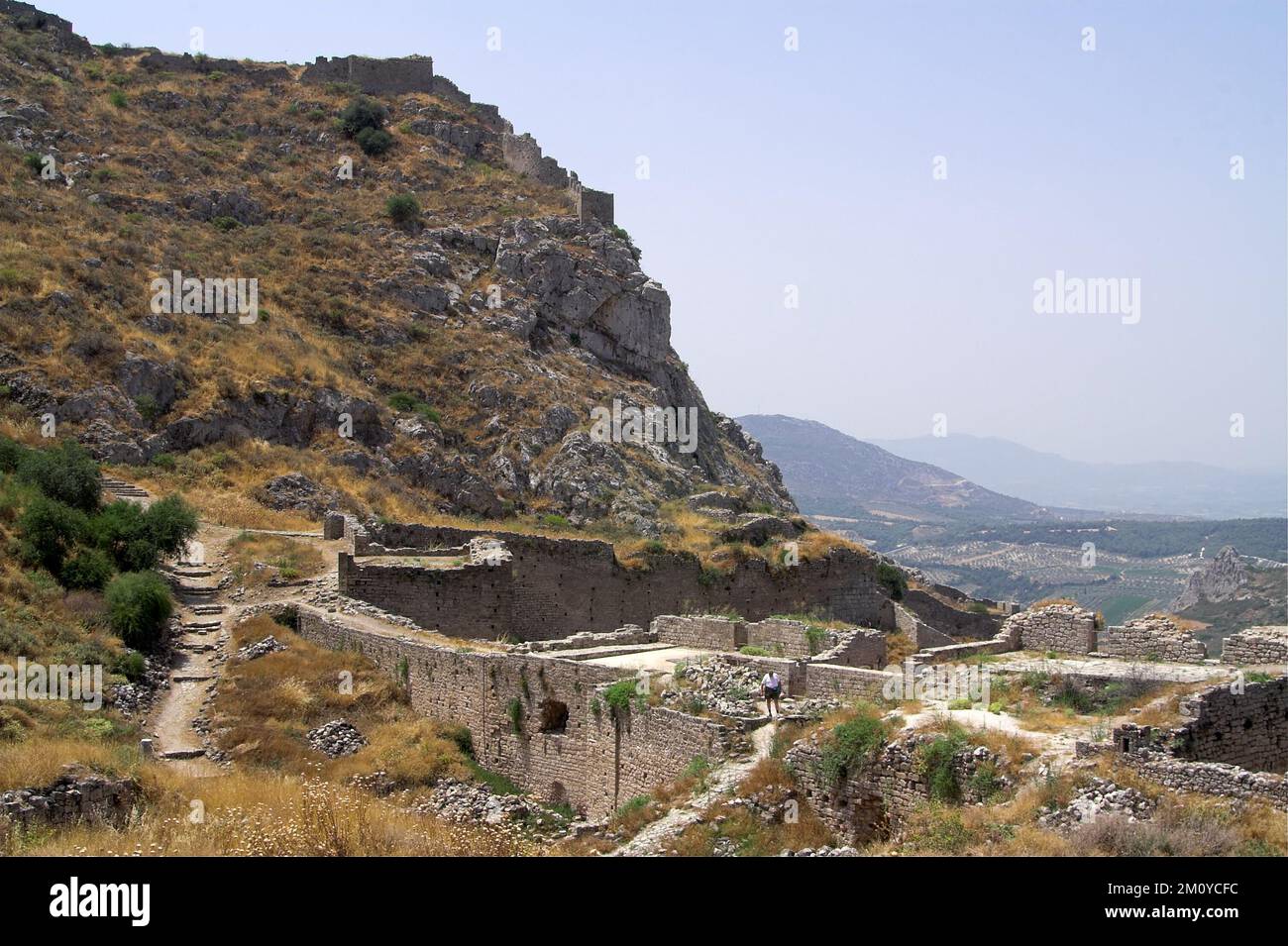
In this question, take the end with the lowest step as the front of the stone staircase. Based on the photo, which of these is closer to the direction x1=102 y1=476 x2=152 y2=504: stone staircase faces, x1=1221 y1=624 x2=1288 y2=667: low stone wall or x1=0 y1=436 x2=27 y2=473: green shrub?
the low stone wall

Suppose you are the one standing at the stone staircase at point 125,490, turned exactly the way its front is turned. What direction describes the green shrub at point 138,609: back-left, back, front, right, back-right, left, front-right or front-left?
front-right

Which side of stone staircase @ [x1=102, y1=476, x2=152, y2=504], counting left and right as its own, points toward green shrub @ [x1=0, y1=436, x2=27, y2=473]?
right

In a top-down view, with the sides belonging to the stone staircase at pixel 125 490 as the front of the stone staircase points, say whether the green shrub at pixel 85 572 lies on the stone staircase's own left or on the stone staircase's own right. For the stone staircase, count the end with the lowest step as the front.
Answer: on the stone staircase's own right

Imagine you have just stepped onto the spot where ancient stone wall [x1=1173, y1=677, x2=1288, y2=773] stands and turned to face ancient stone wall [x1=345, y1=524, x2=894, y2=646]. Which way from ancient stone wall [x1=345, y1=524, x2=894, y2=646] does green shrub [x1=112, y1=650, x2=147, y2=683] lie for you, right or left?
left

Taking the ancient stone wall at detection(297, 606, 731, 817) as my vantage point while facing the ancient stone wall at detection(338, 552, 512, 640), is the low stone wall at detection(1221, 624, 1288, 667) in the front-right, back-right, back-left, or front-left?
back-right

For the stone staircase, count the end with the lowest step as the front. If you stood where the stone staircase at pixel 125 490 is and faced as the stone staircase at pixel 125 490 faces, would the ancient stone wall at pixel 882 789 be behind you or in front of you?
in front

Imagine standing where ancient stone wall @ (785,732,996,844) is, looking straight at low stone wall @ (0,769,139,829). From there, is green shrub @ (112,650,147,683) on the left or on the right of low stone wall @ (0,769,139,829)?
right

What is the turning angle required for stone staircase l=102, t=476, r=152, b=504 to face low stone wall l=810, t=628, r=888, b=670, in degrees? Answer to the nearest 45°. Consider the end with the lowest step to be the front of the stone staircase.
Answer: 0° — it already faces it

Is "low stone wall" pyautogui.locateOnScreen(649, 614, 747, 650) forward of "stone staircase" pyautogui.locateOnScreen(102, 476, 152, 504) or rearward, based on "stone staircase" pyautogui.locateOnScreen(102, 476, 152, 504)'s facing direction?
forward

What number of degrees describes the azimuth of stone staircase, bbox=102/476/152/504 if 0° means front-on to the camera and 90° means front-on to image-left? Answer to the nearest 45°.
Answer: approximately 315°
